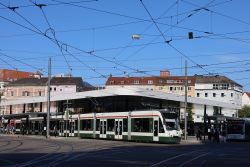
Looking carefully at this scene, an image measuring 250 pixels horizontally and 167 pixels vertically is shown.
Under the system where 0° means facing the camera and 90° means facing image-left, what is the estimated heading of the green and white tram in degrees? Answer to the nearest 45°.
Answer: approximately 315°
